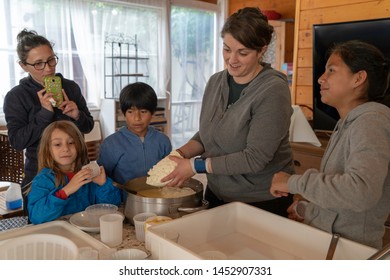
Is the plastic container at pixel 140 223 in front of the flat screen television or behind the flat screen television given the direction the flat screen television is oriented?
in front

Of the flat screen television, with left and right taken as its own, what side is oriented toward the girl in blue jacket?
front

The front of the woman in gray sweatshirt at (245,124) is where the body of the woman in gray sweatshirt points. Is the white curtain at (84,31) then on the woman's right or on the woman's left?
on the woman's right

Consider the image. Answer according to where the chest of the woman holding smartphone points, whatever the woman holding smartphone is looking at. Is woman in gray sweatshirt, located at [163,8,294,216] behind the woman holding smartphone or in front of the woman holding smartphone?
in front

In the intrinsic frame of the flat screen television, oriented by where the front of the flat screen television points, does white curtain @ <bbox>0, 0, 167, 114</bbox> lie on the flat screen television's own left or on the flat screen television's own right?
on the flat screen television's own right

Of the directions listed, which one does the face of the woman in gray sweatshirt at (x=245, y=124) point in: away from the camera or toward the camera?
toward the camera

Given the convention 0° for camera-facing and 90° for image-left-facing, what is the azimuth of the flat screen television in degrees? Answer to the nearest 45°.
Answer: approximately 45°
